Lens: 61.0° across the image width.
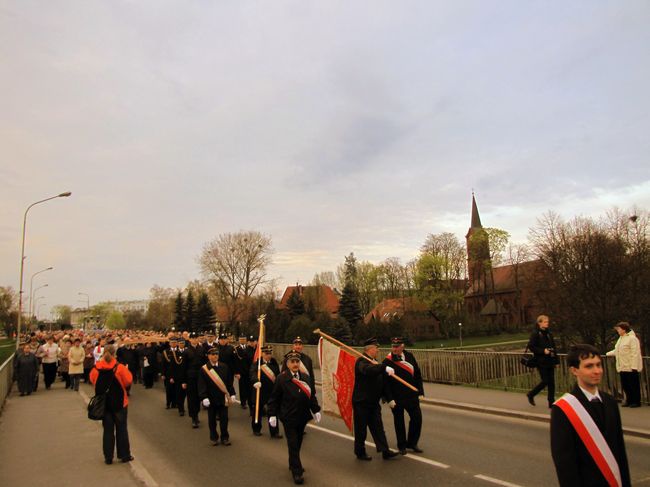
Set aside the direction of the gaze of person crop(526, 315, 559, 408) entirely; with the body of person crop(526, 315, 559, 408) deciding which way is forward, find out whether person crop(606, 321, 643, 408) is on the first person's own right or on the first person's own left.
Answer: on the first person's own left

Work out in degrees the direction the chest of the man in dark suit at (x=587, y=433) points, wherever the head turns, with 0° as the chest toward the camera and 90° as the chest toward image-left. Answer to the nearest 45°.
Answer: approximately 315°

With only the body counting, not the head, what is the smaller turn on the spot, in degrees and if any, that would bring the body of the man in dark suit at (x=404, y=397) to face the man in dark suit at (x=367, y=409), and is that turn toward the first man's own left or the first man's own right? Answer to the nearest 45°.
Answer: approximately 45° to the first man's own right

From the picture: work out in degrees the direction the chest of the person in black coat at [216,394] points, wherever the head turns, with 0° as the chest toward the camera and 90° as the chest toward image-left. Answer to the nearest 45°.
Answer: approximately 0°

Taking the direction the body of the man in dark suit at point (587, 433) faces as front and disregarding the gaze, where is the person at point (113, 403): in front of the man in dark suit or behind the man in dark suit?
behind

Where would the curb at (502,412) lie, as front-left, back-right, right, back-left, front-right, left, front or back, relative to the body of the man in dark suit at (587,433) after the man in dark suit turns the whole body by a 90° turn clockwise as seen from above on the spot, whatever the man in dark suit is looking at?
back-right

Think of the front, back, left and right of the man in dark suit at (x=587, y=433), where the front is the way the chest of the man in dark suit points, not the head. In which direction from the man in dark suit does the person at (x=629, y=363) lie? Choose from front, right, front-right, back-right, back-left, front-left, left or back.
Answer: back-left

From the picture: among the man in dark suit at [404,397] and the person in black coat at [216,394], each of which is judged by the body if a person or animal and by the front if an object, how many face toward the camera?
2
